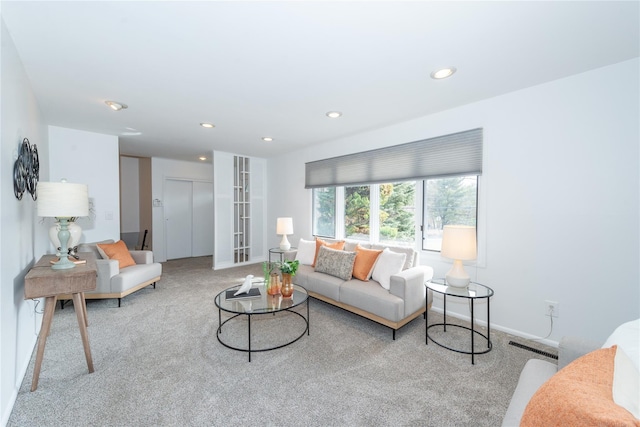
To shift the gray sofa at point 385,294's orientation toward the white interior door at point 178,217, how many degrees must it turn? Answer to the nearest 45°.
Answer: approximately 90° to its right

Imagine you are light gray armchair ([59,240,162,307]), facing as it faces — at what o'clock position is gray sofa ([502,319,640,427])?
The gray sofa is roughly at 1 o'clock from the light gray armchair.

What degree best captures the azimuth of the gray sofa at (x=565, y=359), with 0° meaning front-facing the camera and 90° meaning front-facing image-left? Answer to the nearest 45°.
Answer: approximately 45°

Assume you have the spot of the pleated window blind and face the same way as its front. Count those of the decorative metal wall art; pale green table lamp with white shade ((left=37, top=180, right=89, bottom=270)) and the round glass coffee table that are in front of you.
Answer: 3

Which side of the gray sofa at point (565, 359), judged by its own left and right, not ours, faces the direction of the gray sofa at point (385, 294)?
right

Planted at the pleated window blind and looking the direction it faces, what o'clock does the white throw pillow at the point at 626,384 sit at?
The white throw pillow is roughly at 10 o'clock from the pleated window blind.
